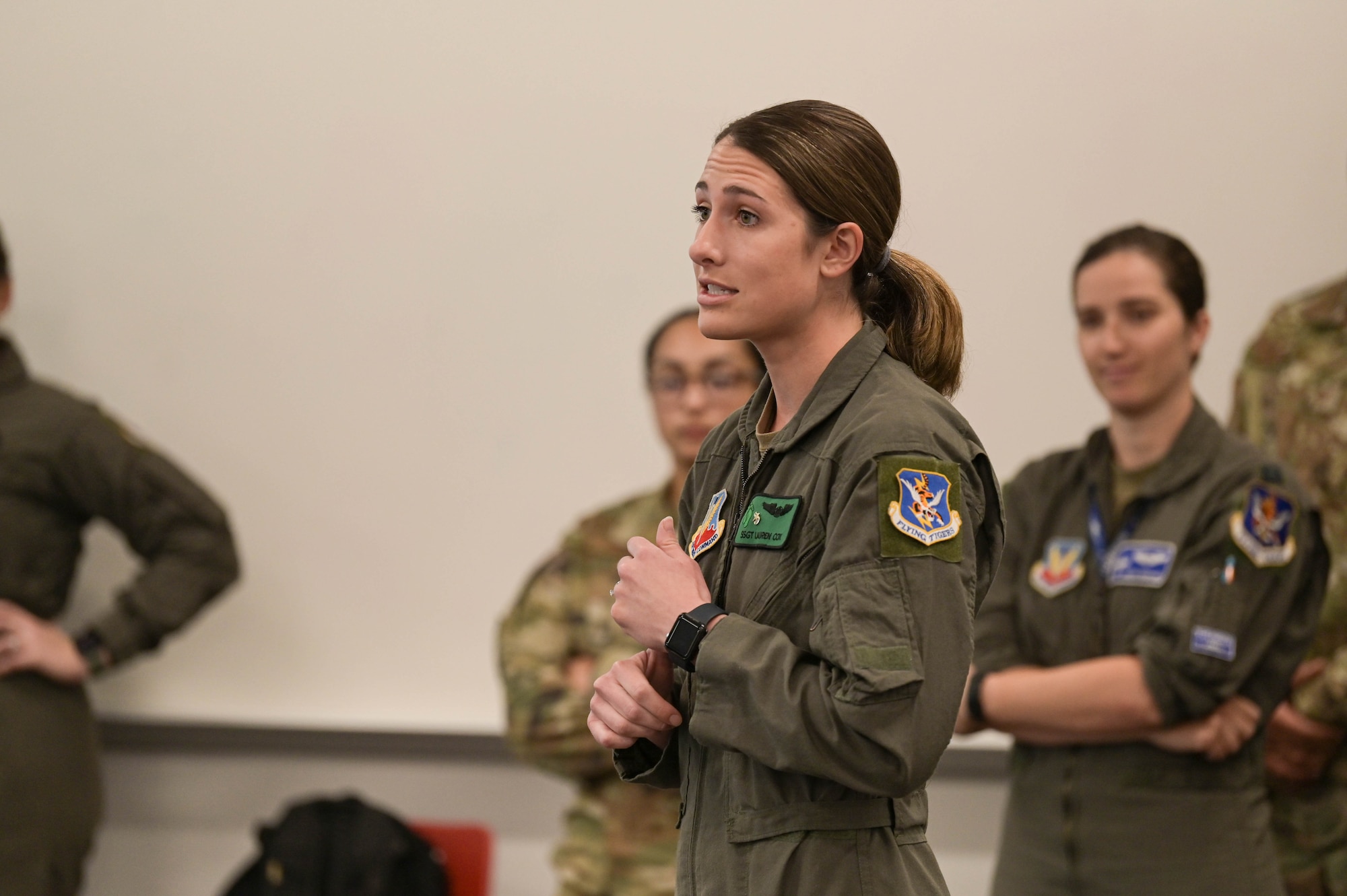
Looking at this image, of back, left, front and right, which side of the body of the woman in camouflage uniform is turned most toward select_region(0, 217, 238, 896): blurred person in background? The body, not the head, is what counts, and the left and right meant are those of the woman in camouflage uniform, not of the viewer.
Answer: right

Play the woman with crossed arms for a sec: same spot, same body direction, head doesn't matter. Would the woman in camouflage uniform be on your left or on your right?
on your right

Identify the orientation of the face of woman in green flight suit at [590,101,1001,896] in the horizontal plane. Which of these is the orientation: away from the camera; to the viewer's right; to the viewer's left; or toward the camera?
to the viewer's left

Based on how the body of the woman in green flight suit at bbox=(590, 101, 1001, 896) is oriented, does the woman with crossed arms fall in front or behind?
behind

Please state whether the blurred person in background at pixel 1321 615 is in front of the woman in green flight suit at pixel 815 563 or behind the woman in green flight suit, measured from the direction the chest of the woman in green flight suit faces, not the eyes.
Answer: behind
